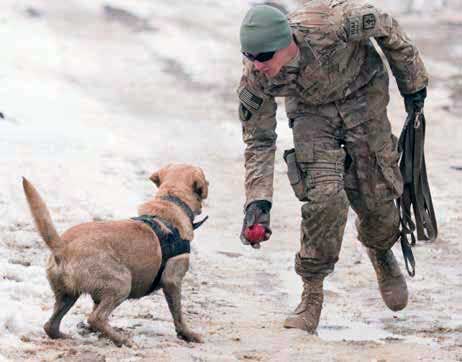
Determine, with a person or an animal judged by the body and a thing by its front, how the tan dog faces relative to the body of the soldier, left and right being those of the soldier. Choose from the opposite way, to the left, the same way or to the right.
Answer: the opposite way

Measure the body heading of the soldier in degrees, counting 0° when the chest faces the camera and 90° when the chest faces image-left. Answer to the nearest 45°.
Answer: approximately 45°

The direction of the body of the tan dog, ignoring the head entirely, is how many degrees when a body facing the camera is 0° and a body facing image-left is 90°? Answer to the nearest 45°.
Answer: approximately 225°

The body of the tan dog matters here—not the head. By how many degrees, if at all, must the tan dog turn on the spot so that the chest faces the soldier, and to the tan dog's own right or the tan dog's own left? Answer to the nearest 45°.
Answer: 0° — it already faces them

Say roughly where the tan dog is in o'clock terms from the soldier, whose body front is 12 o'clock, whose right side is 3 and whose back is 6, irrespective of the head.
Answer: The tan dog is roughly at 12 o'clock from the soldier.
